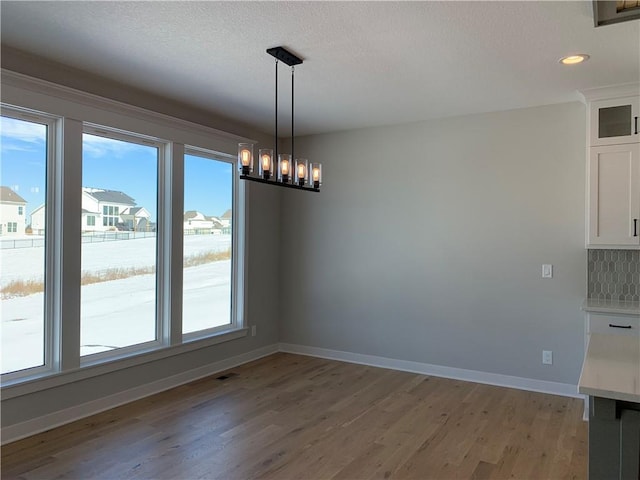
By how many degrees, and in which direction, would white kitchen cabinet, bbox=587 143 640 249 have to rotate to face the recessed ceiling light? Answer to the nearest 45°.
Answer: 0° — it already faces it
